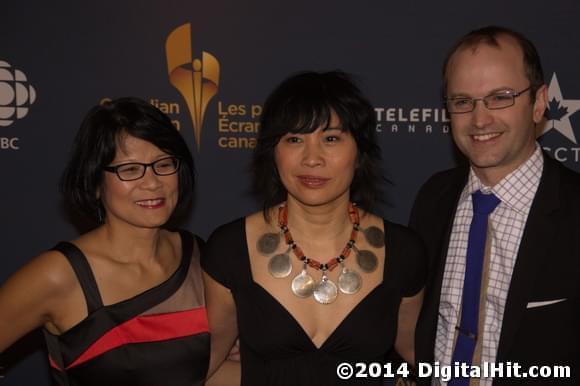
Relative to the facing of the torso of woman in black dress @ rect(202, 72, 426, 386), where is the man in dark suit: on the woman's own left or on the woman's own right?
on the woman's own left

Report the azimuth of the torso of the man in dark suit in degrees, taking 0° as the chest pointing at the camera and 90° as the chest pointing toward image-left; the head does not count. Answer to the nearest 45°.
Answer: approximately 45°

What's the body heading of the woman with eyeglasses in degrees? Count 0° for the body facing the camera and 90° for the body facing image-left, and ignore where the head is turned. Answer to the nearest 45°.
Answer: approximately 315°

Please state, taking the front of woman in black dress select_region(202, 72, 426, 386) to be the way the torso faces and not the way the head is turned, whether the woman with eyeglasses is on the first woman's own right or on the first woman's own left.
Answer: on the first woman's own right

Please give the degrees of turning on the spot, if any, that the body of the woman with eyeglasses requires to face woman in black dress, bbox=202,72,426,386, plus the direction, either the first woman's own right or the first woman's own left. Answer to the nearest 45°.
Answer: approximately 45° to the first woman's own left
